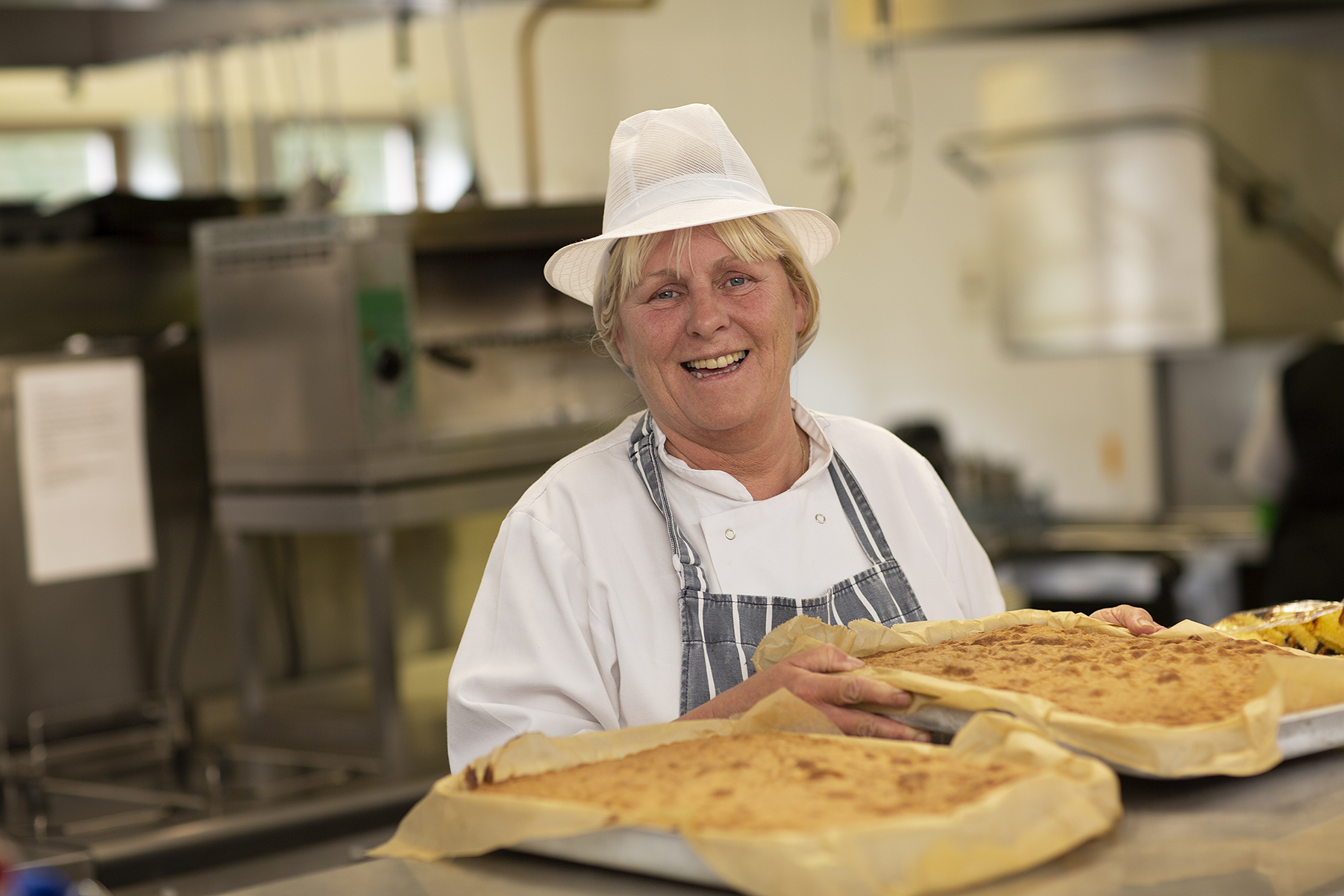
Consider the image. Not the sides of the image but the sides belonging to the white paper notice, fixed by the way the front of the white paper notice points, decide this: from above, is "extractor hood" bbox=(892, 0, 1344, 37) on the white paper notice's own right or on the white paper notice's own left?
on the white paper notice's own left

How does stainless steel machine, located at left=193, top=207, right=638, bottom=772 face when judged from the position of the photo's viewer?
facing the viewer and to the right of the viewer

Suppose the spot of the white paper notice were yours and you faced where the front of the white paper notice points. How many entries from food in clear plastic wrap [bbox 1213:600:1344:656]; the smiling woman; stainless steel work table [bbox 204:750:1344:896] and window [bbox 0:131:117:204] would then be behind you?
1

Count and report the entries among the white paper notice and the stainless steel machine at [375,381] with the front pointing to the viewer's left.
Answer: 0

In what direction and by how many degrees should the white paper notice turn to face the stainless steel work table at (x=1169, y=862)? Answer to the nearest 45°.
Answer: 0° — it already faces it

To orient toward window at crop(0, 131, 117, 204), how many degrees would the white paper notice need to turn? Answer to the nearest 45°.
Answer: approximately 180°

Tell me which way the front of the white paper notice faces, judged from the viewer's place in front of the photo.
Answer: facing the viewer
